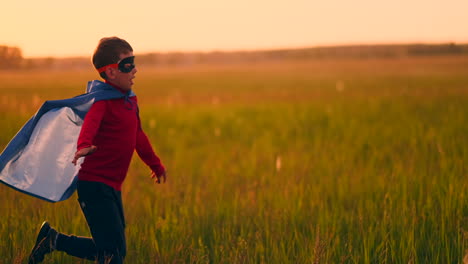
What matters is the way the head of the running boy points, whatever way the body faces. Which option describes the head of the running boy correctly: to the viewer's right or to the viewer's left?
to the viewer's right

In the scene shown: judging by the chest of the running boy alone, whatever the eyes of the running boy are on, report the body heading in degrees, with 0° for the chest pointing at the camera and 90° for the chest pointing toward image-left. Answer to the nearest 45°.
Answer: approximately 270°
